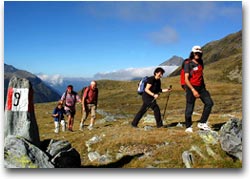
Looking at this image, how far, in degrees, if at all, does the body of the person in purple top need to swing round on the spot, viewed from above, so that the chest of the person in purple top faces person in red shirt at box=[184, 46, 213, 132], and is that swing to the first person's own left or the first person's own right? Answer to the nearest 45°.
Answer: approximately 45° to the first person's own left

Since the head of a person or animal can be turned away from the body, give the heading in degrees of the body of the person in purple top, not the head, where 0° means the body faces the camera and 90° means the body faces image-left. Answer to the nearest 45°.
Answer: approximately 0°
